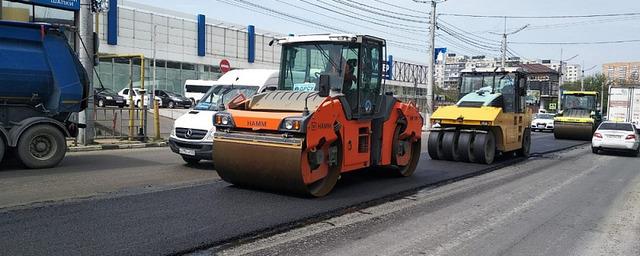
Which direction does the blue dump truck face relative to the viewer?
to the viewer's left

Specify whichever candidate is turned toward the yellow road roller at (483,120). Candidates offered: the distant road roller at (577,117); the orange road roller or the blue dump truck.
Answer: the distant road roller

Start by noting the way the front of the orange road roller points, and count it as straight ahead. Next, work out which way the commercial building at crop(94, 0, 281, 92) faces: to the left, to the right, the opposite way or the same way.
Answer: to the left

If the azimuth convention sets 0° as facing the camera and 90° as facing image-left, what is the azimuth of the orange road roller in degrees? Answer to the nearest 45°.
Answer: approximately 45°

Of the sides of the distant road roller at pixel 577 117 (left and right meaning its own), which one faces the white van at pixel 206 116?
front

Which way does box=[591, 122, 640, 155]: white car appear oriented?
away from the camera

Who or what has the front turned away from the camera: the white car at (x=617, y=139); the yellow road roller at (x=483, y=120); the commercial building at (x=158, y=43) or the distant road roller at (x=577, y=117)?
the white car

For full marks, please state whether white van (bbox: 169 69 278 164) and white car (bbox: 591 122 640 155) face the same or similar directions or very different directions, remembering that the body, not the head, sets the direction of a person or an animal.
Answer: very different directions

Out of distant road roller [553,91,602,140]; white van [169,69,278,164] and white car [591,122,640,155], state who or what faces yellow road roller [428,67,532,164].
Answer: the distant road roller

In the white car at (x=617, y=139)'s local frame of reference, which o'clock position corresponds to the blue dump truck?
The blue dump truck is roughly at 7 o'clock from the white car.

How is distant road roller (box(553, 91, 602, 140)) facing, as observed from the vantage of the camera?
facing the viewer

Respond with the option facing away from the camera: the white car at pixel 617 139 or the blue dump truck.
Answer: the white car

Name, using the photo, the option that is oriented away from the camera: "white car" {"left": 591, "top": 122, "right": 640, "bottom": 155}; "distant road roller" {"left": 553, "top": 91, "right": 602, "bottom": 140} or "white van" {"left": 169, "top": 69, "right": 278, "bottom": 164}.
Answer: the white car

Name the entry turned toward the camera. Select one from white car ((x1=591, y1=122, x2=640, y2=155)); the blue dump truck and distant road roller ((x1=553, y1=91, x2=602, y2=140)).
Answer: the distant road roller

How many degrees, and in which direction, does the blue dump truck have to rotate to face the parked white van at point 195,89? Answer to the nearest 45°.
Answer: approximately 90° to its right

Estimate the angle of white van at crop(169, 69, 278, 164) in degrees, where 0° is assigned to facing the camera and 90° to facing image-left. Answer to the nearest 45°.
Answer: approximately 45°
